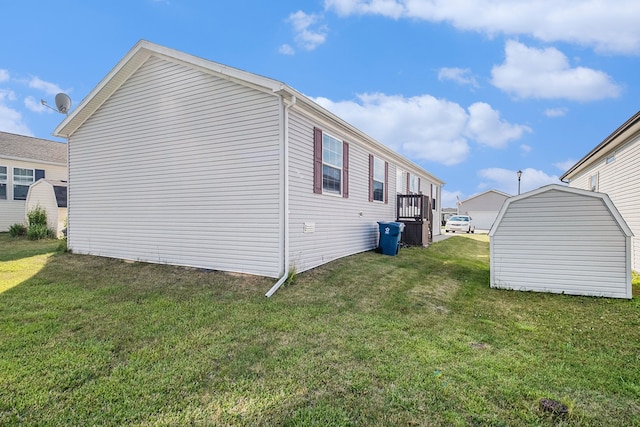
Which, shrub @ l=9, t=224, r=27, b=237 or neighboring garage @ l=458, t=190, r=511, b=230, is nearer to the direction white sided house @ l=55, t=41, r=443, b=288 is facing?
the neighboring garage

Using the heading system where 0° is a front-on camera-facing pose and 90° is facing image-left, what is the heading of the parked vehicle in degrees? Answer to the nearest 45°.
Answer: approximately 0°

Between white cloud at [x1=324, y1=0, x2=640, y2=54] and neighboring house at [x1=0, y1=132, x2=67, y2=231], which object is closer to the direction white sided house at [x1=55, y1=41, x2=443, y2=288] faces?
the white cloud

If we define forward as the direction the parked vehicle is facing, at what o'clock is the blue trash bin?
The blue trash bin is roughly at 12 o'clock from the parked vehicle.

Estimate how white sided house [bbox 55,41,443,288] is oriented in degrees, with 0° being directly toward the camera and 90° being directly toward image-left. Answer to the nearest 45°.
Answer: approximately 315°

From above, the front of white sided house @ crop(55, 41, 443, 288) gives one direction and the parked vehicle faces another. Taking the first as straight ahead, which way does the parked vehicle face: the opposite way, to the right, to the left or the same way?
to the right

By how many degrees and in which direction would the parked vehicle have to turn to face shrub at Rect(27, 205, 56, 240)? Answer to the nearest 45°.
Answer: approximately 45° to its right
